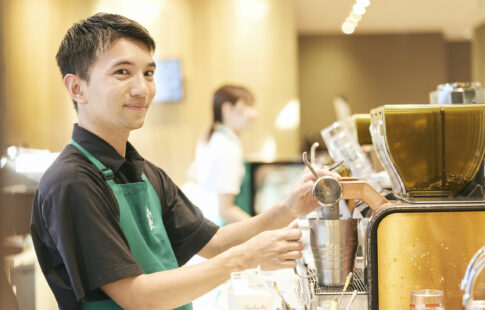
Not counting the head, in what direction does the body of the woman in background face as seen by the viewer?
to the viewer's right

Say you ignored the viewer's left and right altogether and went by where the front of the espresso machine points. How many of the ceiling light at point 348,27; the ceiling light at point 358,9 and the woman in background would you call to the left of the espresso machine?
0

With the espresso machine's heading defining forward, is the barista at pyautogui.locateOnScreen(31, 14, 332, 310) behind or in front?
in front

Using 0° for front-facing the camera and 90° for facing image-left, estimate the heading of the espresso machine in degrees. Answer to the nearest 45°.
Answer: approximately 90°

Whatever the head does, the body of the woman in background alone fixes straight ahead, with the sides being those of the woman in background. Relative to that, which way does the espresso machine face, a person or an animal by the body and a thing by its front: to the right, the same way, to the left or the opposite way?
the opposite way

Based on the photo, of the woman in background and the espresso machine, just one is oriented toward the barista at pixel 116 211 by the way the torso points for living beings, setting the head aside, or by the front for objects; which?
the espresso machine

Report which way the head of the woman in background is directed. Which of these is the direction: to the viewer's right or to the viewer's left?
to the viewer's right

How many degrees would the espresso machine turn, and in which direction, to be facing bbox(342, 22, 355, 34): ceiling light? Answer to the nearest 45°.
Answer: approximately 90° to its right

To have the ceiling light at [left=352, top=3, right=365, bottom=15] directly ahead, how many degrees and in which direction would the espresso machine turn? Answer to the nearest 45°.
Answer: approximately 90° to its right

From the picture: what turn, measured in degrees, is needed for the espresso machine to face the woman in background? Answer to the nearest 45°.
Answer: approximately 45° to its right
